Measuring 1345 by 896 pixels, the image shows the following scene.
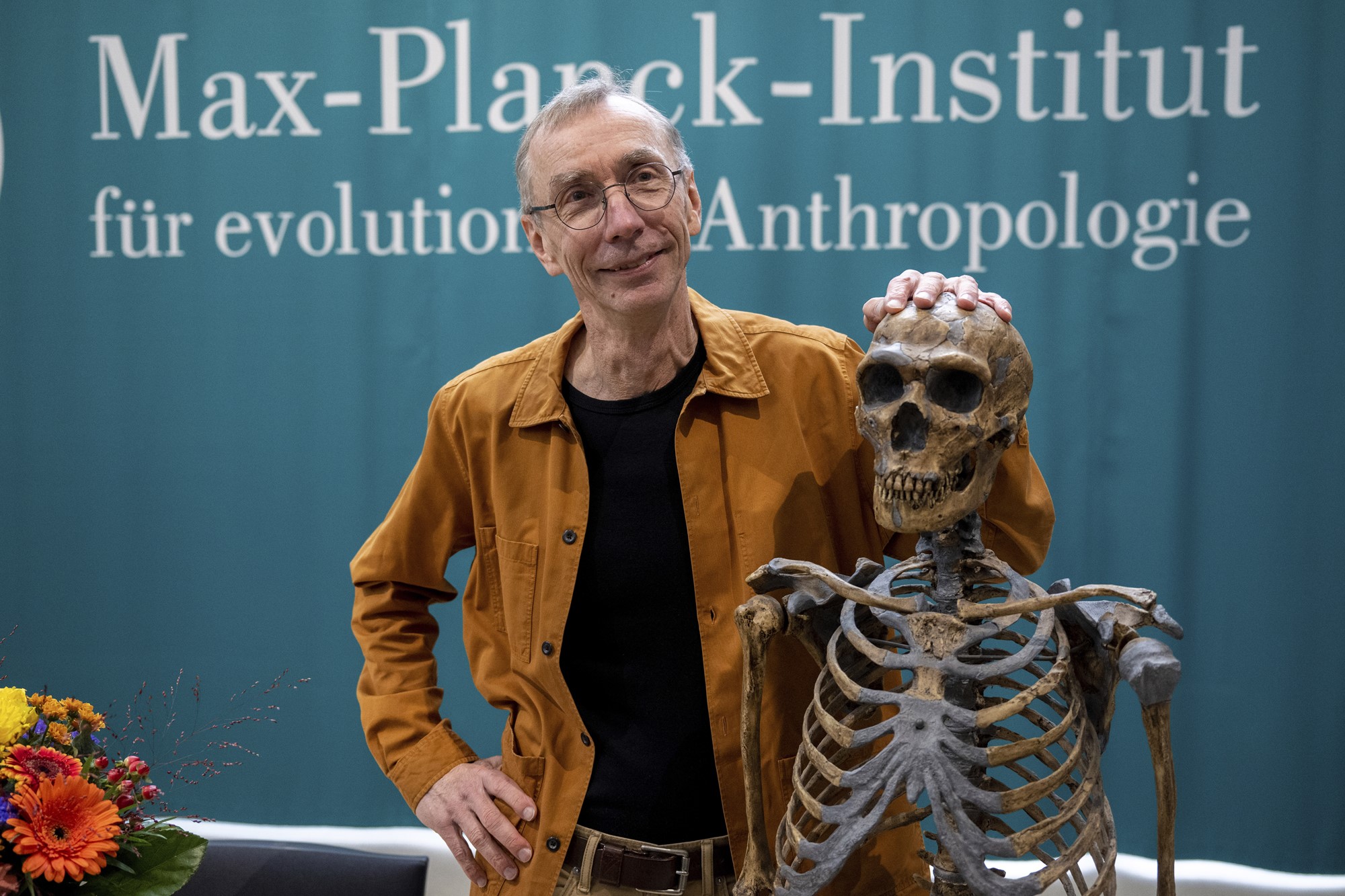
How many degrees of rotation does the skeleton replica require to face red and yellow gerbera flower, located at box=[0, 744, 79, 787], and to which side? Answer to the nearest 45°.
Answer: approximately 90° to its right

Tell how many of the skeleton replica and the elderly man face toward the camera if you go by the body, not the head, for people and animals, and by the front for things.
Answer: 2

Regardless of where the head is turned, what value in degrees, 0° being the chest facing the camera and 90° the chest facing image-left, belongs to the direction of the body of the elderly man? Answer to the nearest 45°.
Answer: approximately 0°

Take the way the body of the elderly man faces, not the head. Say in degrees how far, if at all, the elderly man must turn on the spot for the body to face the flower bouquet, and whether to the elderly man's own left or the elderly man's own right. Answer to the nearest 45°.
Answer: approximately 45° to the elderly man's own right

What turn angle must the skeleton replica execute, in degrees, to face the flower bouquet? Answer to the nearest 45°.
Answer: approximately 90° to its right
